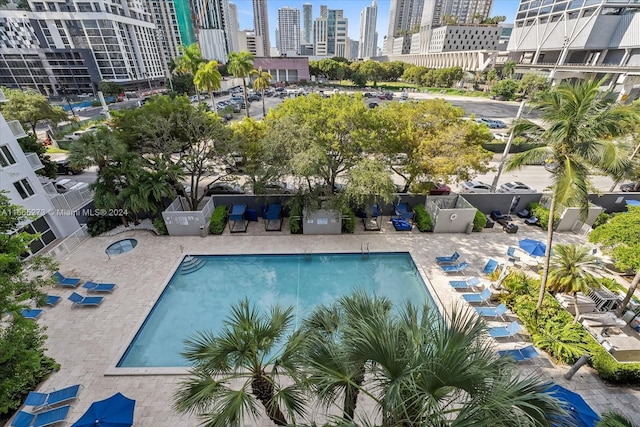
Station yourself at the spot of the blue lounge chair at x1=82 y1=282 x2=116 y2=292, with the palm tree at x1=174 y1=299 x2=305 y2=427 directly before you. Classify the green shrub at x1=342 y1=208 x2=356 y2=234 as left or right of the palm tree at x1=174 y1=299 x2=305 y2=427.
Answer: left

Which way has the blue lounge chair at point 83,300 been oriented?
to the viewer's right

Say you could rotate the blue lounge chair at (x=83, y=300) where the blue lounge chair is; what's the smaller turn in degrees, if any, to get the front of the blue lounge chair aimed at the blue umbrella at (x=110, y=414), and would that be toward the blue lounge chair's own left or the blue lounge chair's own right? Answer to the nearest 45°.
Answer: approximately 90° to the blue lounge chair's own right

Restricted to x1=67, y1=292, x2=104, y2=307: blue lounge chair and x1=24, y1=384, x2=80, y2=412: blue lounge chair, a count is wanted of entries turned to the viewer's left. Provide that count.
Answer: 0

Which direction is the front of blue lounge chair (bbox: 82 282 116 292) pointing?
to the viewer's right

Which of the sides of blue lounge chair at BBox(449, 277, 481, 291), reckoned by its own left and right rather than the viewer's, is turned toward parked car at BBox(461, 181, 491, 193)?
right

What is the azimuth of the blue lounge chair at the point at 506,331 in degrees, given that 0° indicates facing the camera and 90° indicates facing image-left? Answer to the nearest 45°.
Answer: approximately 90°

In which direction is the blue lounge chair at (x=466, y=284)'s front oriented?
to the viewer's left

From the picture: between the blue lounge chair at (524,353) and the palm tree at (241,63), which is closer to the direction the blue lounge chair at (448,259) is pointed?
the palm tree

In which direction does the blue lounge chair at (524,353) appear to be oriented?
to the viewer's left

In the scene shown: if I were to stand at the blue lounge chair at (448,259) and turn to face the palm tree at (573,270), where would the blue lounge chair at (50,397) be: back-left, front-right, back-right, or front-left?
back-right

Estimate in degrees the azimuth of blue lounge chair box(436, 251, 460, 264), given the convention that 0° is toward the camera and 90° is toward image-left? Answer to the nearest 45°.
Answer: approximately 90°

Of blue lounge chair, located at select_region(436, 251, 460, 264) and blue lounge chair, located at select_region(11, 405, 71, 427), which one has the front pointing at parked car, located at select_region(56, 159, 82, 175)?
blue lounge chair, located at select_region(436, 251, 460, 264)

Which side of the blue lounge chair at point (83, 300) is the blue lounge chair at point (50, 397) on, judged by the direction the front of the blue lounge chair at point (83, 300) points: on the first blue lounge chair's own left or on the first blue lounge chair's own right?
on the first blue lounge chair's own right

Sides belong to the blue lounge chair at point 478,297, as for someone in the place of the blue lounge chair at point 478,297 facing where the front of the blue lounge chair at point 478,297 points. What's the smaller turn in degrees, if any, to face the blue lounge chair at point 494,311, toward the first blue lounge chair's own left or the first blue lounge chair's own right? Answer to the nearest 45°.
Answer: approximately 135° to the first blue lounge chair's own left

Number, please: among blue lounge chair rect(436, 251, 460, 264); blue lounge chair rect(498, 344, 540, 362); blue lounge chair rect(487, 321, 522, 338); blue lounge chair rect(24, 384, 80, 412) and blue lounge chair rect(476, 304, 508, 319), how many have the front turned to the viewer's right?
1

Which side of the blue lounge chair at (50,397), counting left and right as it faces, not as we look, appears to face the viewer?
right

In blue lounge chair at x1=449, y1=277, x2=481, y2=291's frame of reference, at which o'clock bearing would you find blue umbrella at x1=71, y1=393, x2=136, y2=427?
The blue umbrella is roughly at 10 o'clock from the blue lounge chair.
